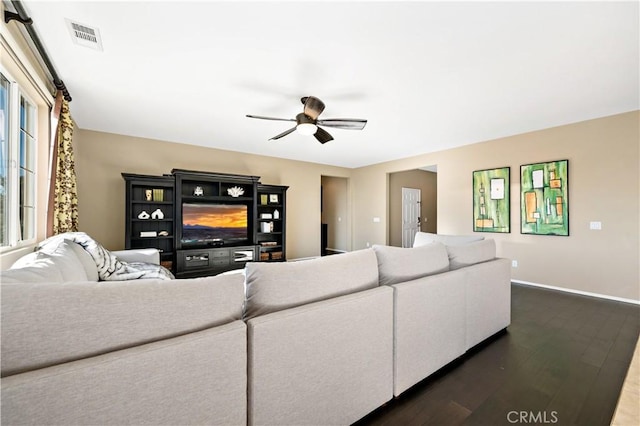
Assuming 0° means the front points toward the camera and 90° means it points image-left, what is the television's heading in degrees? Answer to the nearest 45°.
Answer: approximately 0°

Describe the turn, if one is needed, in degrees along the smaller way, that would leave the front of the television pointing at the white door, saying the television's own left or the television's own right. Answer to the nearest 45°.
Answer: approximately 90° to the television's own left

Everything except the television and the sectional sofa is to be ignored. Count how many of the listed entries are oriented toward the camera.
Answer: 1

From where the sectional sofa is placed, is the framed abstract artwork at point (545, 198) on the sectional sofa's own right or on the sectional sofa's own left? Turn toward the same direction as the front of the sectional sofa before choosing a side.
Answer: on the sectional sofa's own right

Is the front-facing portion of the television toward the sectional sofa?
yes

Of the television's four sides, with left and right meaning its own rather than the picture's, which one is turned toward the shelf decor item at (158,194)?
right

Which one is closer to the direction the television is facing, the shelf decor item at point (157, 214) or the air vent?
the air vent

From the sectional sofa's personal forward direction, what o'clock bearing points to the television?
The television is roughly at 1 o'clock from the sectional sofa.

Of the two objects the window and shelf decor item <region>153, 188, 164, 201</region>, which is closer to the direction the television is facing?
the window

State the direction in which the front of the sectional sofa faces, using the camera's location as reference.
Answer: facing away from the viewer and to the left of the viewer

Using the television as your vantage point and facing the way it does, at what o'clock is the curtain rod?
The curtain rod is roughly at 1 o'clock from the television.
